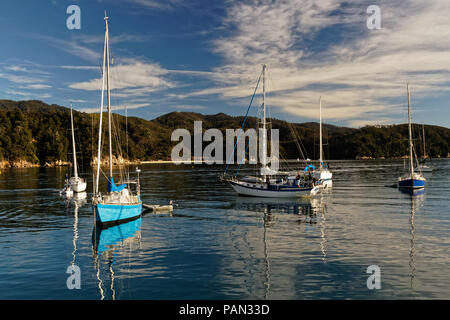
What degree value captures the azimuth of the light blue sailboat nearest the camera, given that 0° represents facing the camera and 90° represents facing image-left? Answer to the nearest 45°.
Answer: approximately 45°
